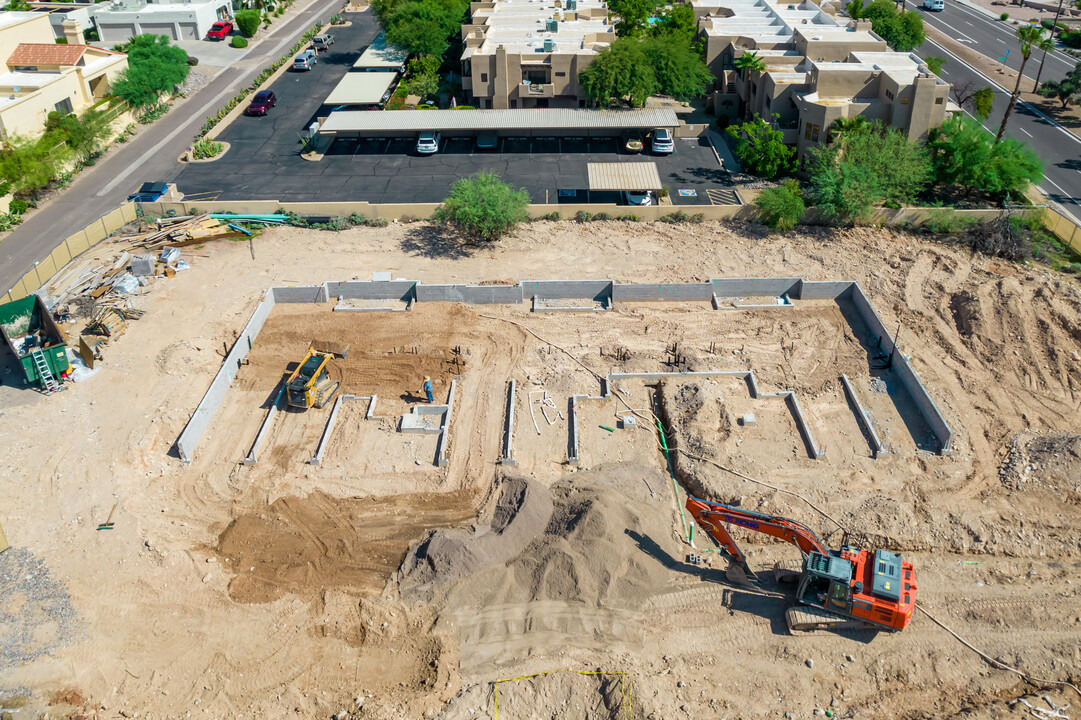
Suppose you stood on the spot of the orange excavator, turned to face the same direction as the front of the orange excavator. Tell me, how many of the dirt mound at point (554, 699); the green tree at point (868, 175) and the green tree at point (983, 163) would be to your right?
2

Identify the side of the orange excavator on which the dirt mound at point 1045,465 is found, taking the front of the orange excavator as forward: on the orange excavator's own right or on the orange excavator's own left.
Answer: on the orange excavator's own right

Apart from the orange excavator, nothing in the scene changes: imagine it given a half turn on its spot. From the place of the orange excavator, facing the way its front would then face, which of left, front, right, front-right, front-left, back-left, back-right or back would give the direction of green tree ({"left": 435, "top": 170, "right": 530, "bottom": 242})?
back-left

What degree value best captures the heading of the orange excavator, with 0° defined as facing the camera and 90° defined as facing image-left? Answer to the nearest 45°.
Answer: approximately 90°

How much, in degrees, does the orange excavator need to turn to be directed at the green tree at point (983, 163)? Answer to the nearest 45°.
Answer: approximately 90° to its right

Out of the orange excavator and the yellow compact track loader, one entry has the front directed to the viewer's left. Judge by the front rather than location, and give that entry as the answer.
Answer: the orange excavator

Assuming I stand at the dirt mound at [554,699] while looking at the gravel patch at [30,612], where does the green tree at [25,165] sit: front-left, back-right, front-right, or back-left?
front-right

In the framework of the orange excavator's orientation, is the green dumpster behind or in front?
in front

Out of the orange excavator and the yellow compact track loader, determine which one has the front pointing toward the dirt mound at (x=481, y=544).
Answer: the orange excavator

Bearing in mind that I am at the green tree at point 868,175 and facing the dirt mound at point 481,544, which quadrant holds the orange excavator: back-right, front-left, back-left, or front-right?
front-left

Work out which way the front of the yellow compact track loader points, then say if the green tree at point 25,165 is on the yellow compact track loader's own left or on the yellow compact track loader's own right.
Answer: on the yellow compact track loader's own left

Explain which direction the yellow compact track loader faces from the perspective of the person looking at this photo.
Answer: facing away from the viewer and to the right of the viewer

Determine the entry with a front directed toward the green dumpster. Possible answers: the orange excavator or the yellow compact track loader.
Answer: the orange excavator

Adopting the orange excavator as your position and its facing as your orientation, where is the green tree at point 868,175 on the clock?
The green tree is roughly at 3 o'clock from the orange excavator.

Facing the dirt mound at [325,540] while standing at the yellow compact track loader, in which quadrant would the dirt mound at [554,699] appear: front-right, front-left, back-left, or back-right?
front-left

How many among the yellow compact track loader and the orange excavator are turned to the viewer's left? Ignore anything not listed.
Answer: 1

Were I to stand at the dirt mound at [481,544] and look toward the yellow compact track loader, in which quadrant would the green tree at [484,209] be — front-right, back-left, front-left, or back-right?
front-right

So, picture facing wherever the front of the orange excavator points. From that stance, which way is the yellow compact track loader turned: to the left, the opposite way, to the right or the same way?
to the right

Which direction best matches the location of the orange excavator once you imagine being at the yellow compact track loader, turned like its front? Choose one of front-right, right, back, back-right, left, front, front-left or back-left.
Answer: right
